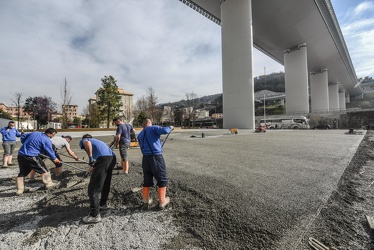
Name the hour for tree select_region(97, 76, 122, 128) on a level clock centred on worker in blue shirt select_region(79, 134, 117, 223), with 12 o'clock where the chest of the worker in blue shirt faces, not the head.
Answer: The tree is roughly at 3 o'clock from the worker in blue shirt.

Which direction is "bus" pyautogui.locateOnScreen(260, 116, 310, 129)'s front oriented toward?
to the viewer's right

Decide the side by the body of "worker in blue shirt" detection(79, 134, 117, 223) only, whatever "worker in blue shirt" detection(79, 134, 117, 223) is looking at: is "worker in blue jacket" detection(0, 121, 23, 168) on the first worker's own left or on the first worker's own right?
on the first worker's own right

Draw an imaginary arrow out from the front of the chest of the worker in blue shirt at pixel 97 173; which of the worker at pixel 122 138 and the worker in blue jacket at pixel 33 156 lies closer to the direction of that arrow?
the worker in blue jacket

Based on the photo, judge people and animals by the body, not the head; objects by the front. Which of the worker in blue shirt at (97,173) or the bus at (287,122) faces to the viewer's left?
the worker in blue shirt

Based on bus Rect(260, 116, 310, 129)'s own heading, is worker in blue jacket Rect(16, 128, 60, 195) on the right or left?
on its right

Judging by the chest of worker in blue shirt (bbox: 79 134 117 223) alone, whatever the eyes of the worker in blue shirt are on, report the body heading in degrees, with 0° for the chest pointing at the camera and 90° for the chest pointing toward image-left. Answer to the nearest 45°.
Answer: approximately 90°
